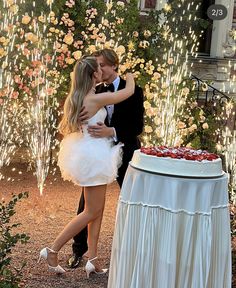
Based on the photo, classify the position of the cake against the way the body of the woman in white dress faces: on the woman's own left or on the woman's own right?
on the woman's own right

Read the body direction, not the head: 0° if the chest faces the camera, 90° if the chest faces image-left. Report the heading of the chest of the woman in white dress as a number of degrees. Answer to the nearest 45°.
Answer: approximately 270°

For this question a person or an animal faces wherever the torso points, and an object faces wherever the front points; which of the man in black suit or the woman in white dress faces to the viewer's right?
the woman in white dress

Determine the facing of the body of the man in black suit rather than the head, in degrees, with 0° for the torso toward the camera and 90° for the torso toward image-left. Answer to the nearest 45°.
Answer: approximately 45°

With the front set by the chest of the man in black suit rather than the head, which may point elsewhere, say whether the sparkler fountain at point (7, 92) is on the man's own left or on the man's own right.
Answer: on the man's own right

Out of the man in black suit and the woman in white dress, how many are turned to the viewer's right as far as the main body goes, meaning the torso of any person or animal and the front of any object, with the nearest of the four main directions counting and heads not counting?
1

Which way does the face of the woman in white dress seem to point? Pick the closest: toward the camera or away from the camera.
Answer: away from the camera
